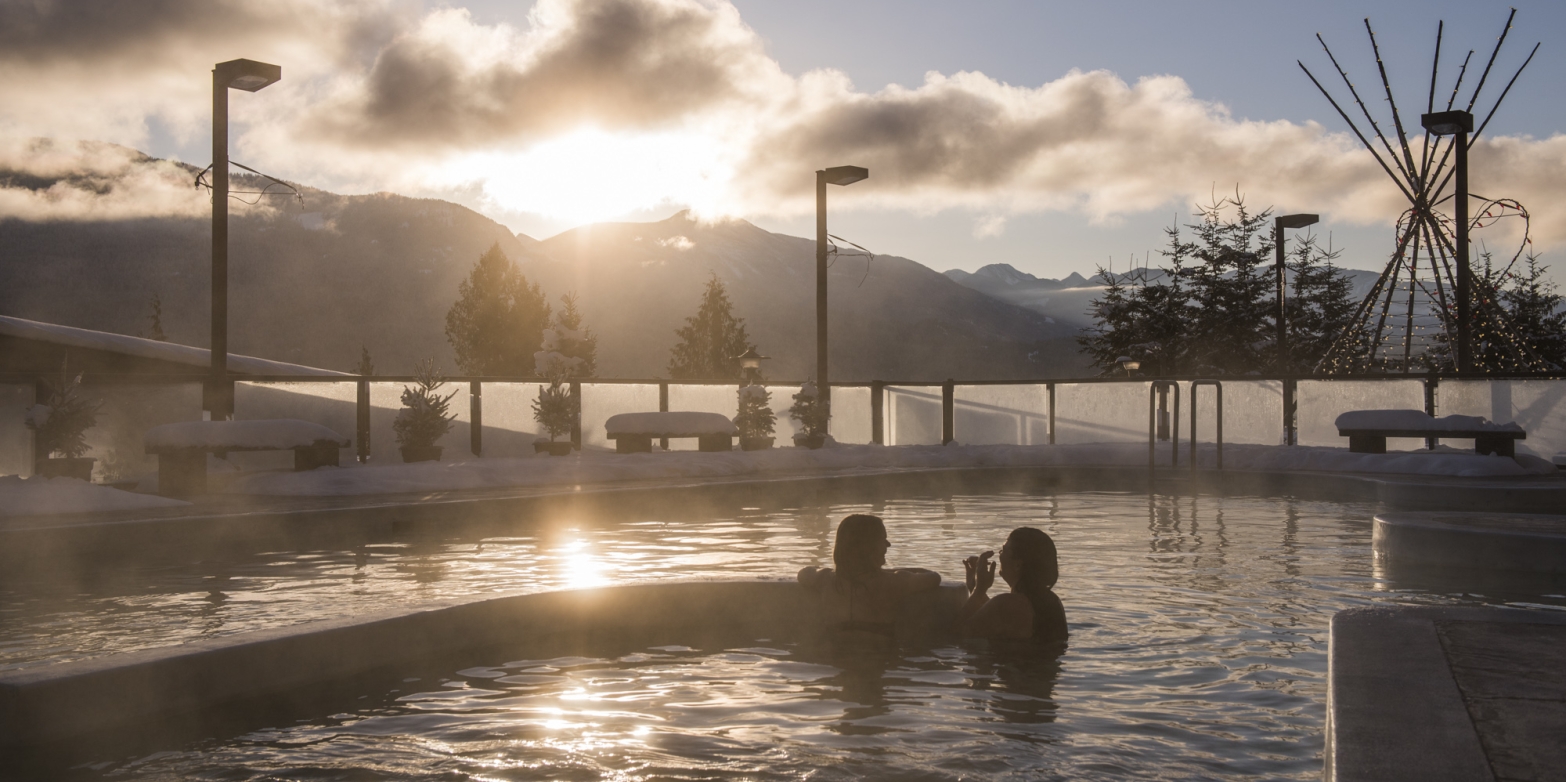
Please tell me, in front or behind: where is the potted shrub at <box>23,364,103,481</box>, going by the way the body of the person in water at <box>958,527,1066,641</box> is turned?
in front

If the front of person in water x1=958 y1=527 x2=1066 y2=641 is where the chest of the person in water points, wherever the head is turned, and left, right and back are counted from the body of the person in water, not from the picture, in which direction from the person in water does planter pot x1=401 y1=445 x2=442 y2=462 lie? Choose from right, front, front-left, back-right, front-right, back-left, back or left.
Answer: front

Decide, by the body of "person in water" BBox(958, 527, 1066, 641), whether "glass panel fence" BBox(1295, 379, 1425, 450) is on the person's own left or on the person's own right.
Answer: on the person's own right

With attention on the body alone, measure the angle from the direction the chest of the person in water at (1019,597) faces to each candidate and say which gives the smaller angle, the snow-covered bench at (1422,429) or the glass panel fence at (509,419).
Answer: the glass panel fence

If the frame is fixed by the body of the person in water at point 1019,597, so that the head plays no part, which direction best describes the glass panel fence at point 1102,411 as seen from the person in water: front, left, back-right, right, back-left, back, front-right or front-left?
front-right

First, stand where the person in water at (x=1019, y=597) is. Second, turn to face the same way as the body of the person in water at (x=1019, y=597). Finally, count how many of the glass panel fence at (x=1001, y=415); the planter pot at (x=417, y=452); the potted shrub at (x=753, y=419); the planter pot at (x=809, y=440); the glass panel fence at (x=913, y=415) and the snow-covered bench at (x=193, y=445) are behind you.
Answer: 0

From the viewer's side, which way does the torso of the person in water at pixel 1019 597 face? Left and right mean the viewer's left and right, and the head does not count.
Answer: facing away from the viewer and to the left of the viewer

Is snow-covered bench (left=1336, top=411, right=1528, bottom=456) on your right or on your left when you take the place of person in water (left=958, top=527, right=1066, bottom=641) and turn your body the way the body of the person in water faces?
on your right

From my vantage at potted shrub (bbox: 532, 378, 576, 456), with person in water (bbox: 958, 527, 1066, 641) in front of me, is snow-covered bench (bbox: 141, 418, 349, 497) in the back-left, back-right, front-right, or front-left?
front-right

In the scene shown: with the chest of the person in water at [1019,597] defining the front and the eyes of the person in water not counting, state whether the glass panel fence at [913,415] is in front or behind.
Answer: in front

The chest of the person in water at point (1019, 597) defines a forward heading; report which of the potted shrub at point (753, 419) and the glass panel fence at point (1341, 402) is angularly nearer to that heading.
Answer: the potted shrub

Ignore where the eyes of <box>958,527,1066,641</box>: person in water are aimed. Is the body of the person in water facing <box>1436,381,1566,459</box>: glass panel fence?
no

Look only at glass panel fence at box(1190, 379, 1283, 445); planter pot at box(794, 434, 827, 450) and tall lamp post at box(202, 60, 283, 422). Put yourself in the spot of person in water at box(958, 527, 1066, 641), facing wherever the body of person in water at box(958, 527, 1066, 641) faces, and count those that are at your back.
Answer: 0

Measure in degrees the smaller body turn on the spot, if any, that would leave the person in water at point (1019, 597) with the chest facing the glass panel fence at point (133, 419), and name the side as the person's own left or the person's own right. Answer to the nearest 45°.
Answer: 0° — they already face it

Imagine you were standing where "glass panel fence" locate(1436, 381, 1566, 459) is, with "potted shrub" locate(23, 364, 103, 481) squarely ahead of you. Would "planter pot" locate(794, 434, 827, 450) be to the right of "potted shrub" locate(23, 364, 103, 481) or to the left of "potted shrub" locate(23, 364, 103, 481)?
right
